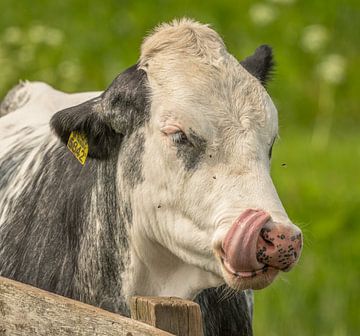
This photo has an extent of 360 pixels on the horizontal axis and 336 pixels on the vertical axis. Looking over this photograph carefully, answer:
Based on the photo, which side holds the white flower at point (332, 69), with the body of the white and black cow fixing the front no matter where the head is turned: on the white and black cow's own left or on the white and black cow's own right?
on the white and black cow's own left

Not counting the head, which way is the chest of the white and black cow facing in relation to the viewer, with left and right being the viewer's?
facing the viewer and to the right of the viewer
